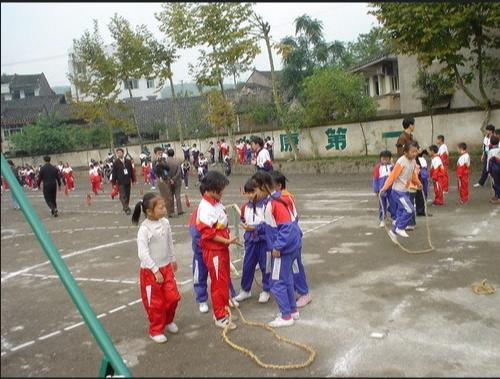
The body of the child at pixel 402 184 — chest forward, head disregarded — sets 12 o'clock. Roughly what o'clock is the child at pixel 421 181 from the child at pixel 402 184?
the child at pixel 421 181 is roughly at 8 o'clock from the child at pixel 402 184.

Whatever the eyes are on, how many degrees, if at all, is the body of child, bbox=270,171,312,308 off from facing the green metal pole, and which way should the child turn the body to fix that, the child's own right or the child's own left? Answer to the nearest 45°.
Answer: approximately 90° to the child's own left

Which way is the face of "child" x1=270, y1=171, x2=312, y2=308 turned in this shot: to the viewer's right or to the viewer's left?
to the viewer's left

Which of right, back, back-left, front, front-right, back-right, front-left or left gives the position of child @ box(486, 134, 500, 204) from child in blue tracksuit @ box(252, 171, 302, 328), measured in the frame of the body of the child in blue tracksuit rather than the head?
back-right

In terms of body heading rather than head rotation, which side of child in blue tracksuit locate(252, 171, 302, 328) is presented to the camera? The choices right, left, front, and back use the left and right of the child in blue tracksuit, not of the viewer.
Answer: left

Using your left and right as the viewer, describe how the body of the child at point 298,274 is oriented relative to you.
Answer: facing to the left of the viewer

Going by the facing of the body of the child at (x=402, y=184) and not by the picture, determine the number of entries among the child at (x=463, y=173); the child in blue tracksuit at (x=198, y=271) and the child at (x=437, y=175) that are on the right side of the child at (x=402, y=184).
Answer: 1

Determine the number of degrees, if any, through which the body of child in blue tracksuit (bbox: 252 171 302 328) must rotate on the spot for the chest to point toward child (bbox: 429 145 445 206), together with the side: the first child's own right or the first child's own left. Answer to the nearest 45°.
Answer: approximately 135° to the first child's own right

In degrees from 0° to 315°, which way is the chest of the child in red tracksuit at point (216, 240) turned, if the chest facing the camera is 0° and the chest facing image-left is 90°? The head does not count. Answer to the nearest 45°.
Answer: approximately 270°

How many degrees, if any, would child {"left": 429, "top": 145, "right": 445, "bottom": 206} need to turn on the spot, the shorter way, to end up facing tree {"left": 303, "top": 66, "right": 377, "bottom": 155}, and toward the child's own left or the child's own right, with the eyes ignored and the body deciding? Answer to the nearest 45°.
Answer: approximately 90° to the child's own right

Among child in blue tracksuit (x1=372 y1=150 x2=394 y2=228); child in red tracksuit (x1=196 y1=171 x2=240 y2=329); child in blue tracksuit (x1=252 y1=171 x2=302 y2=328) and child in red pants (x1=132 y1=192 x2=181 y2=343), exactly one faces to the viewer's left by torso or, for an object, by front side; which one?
child in blue tracksuit (x1=252 y1=171 x2=302 y2=328)

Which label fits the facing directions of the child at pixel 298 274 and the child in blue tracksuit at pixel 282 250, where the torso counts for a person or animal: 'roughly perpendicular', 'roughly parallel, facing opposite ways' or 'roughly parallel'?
roughly parallel

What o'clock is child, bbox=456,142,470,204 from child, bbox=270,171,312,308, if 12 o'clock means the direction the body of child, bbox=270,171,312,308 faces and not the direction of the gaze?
child, bbox=456,142,470,204 is roughly at 4 o'clock from child, bbox=270,171,312,308.
